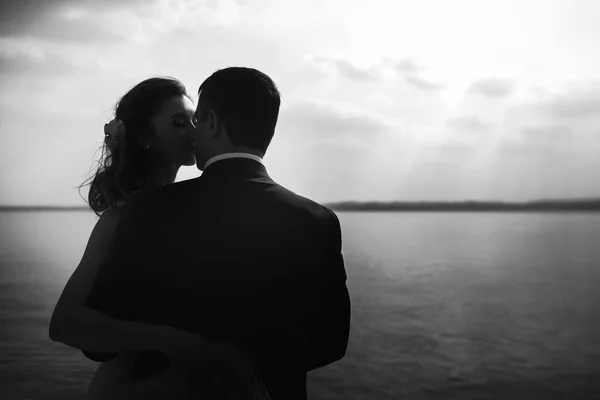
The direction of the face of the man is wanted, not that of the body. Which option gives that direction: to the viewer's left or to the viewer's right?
to the viewer's left

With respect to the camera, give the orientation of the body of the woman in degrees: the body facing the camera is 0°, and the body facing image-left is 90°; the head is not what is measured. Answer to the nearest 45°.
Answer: approximately 270°

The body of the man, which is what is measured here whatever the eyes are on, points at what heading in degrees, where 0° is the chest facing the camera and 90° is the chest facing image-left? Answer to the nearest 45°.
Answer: approximately 180°

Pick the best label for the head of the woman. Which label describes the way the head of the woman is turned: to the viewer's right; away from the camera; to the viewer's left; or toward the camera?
to the viewer's right
